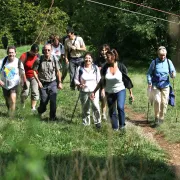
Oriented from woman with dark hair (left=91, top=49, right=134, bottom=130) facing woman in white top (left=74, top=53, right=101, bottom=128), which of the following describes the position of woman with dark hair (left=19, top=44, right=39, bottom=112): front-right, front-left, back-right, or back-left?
front-right

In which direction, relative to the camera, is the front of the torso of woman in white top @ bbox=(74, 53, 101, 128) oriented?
toward the camera

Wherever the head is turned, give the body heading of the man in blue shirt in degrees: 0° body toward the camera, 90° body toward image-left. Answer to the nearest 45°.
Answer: approximately 0°

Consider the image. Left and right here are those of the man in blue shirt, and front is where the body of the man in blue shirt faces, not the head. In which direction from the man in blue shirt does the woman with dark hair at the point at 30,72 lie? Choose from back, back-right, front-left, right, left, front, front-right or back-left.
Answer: right

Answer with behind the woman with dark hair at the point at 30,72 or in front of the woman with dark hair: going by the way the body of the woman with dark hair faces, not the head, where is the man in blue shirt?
in front

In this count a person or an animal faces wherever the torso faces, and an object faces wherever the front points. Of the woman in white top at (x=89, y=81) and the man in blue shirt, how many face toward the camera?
2

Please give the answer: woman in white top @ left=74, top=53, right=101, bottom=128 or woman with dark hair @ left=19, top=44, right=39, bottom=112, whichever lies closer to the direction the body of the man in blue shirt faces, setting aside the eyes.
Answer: the woman in white top

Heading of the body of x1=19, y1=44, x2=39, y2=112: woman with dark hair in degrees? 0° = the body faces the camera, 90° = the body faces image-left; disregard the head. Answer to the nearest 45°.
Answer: approximately 315°

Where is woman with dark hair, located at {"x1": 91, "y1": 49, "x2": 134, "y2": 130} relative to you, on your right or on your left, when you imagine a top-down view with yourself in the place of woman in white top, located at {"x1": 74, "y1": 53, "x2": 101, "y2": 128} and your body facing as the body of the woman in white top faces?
on your left

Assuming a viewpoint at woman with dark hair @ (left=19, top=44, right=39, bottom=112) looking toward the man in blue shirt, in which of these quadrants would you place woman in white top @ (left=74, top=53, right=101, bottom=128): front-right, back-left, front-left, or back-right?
front-right
